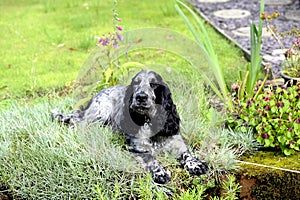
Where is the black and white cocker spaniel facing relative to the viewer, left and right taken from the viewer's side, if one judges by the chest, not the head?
facing the viewer and to the right of the viewer

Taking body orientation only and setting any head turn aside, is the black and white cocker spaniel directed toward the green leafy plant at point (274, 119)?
no
